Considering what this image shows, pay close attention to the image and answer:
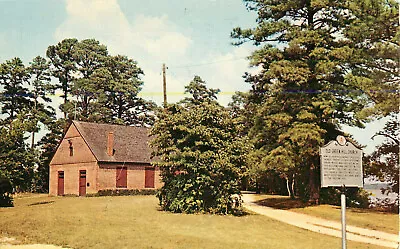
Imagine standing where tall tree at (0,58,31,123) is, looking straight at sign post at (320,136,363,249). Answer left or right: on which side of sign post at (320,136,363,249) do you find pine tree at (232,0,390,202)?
left

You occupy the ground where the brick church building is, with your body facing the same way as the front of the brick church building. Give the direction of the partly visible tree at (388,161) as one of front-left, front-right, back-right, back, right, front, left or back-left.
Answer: left

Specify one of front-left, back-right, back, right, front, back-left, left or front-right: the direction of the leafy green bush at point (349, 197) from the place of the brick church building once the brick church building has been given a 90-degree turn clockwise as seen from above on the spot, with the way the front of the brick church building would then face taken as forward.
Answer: back

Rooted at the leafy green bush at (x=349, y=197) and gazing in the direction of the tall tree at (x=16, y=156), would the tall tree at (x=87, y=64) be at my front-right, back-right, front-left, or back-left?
front-right

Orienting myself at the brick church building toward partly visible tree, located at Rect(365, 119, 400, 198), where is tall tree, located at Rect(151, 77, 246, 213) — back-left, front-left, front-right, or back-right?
front-right

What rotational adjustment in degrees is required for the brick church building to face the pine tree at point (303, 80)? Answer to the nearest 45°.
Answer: approximately 90° to its left

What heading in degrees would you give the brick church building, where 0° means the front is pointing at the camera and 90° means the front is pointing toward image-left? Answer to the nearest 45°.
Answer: approximately 45°
